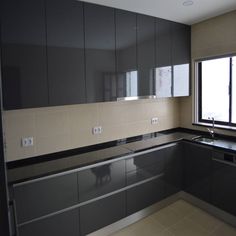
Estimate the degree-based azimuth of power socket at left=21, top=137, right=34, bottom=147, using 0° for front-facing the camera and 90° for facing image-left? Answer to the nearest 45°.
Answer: approximately 0°

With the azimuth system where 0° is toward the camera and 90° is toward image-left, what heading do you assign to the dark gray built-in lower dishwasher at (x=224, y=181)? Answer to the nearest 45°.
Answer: approximately 45°

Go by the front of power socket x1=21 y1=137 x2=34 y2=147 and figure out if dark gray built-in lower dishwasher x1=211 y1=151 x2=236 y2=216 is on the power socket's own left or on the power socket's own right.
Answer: on the power socket's own left

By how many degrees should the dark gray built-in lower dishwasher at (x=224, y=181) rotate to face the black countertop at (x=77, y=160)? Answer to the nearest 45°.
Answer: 0° — it already faces it

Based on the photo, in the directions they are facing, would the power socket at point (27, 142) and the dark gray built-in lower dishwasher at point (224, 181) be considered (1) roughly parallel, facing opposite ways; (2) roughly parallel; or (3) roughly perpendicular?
roughly perpendicular

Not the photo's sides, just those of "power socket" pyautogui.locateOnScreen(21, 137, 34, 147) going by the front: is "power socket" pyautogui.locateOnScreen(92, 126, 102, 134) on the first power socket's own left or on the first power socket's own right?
on the first power socket's own left

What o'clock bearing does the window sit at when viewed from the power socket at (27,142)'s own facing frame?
The window is roughly at 9 o'clock from the power socket.

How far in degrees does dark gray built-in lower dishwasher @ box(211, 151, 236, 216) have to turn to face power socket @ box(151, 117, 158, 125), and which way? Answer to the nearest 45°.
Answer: approximately 90° to its right

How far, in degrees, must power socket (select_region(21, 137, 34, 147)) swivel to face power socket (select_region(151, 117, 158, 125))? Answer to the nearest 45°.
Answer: approximately 90° to its left
